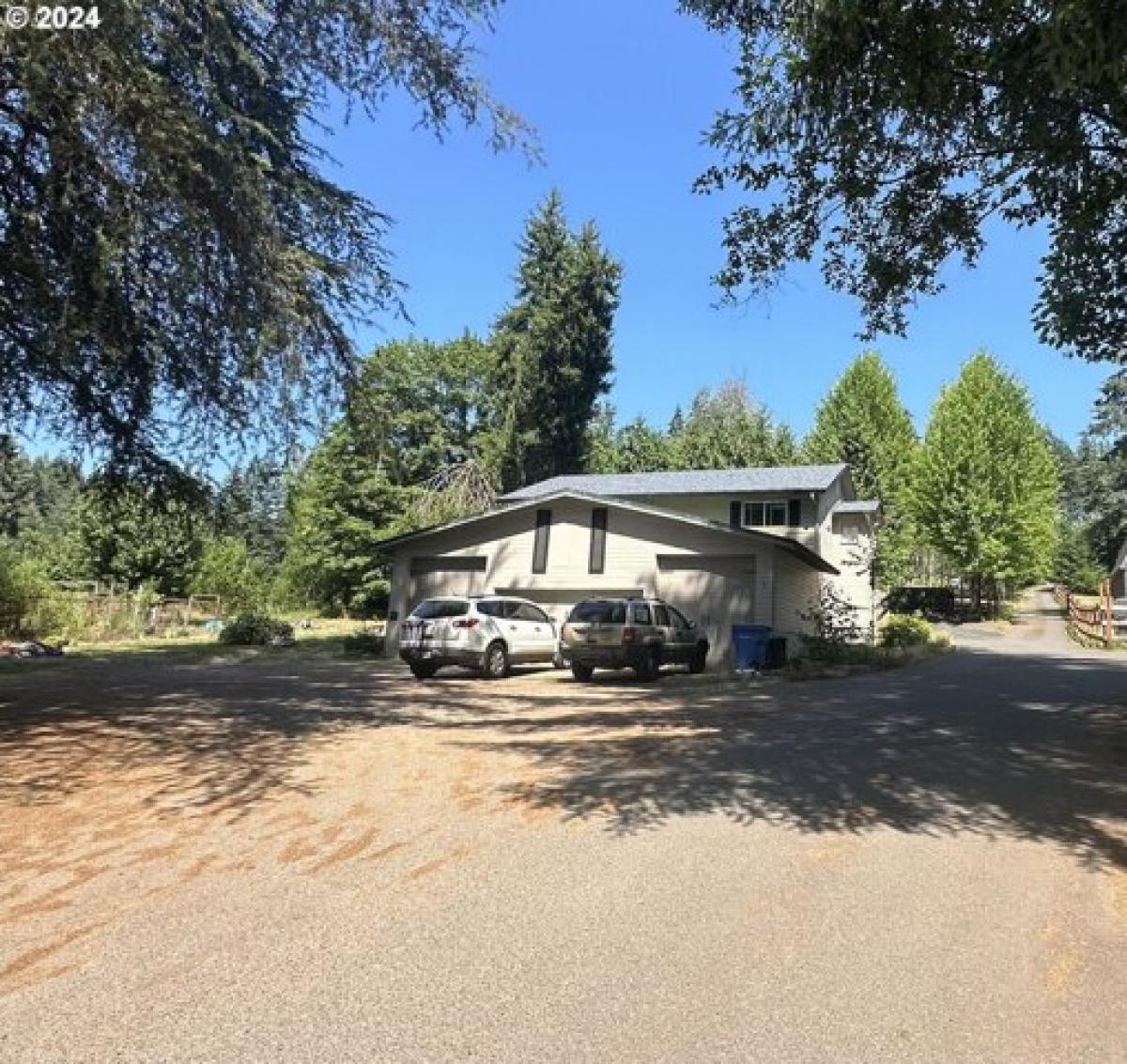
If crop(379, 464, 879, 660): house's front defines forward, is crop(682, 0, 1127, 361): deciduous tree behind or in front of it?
in front

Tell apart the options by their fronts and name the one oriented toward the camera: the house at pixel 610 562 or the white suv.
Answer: the house

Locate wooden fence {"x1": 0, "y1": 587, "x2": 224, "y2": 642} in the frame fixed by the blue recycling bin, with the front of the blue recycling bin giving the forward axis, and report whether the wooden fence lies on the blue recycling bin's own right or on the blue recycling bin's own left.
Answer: on the blue recycling bin's own right

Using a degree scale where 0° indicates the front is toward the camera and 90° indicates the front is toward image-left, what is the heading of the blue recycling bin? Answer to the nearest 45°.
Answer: approximately 0°

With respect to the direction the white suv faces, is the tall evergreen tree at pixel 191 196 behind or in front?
behind

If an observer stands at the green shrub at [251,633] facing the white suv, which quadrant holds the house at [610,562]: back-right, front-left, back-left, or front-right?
front-left

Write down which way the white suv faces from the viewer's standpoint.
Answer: facing away from the viewer and to the right of the viewer

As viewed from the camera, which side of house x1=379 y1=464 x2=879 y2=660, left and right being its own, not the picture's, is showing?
front

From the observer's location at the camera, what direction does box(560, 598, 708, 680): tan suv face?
facing away from the viewer and to the right of the viewer

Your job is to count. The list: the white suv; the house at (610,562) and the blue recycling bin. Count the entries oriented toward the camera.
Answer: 2

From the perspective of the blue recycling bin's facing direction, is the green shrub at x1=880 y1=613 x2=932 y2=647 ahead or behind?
behind

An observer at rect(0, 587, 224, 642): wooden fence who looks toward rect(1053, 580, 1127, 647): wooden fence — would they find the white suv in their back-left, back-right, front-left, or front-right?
front-right

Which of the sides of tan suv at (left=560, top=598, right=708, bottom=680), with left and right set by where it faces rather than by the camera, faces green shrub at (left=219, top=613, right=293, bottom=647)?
left

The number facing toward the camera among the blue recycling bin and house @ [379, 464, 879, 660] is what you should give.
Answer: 2
